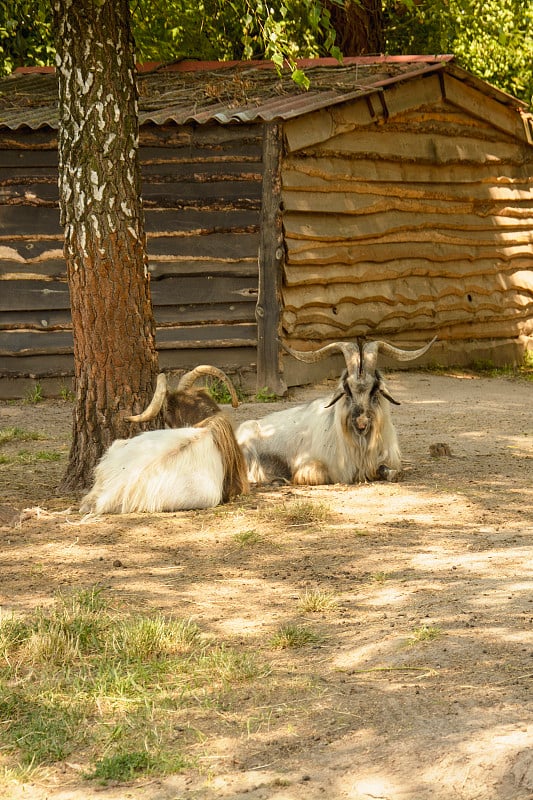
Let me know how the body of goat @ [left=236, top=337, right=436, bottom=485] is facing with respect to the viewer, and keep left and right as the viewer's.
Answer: facing the viewer and to the right of the viewer

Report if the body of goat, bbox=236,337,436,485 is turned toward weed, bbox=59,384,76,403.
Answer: no

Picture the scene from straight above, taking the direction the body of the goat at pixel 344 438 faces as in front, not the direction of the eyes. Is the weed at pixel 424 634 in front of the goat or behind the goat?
in front

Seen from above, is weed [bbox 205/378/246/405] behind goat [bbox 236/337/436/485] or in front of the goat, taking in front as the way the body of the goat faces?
behind

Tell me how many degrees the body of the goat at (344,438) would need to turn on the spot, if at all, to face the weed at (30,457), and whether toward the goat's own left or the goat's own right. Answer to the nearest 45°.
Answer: approximately 135° to the goat's own right

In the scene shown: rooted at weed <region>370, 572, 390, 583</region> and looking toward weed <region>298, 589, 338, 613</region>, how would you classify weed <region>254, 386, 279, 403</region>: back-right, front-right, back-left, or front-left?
back-right

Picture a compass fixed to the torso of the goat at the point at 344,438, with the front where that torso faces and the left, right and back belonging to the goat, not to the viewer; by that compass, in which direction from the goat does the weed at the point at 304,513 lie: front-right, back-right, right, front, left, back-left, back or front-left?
front-right

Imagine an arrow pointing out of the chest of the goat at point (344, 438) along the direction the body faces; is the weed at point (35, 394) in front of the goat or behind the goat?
behind

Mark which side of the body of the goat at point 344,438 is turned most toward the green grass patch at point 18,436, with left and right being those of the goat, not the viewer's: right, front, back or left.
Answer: back

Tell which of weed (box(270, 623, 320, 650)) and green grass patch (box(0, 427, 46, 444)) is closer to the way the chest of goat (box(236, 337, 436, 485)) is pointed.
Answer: the weed

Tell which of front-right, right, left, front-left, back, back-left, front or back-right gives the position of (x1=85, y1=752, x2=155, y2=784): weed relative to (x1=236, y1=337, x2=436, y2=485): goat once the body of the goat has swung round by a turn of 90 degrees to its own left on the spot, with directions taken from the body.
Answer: back-right

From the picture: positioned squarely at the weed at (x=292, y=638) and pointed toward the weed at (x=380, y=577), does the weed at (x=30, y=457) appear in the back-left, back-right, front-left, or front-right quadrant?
front-left

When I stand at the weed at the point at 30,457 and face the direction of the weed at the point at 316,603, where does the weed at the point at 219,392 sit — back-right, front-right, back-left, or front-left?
back-left

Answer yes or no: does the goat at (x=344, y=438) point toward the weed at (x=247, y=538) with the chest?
no

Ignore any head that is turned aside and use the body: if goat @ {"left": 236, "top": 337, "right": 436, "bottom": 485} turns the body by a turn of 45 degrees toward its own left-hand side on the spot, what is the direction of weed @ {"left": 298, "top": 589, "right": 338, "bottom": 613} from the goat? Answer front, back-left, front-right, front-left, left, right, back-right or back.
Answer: right
